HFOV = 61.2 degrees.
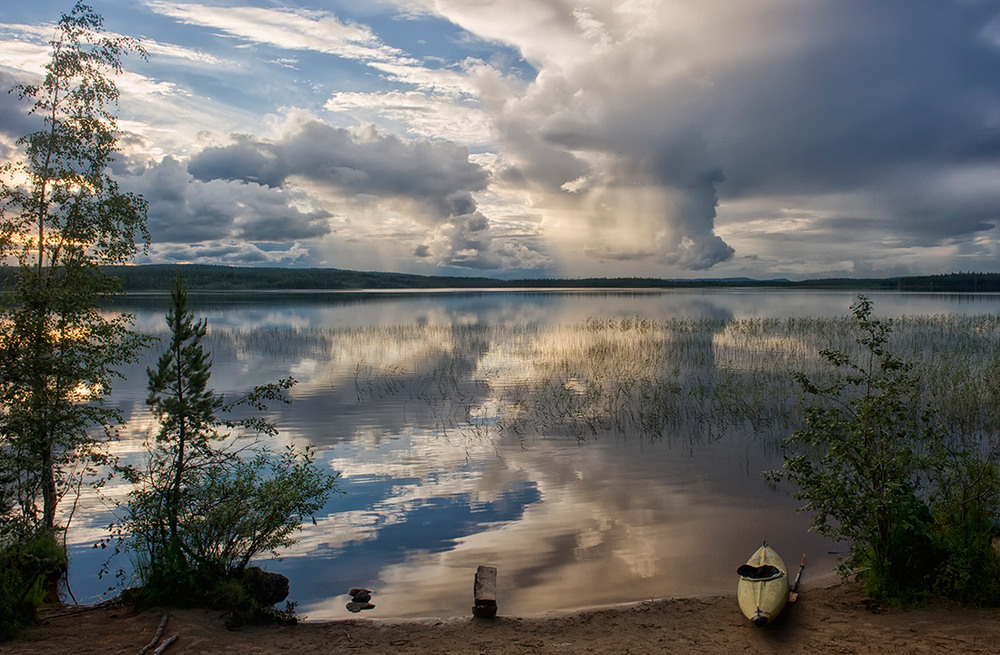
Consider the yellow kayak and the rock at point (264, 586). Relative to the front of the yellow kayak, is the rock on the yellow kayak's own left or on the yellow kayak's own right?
on the yellow kayak's own right

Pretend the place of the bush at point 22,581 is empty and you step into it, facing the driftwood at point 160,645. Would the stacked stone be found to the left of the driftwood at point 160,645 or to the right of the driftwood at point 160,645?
left

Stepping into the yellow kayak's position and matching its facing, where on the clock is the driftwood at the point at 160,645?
The driftwood is roughly at 2 o'clock from the yellow kayak.

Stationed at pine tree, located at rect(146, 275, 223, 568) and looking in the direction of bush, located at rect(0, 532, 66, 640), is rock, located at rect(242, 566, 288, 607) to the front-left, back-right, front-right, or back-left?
back-left

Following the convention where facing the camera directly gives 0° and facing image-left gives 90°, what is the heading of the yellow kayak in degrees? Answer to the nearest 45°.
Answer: approximately 0°

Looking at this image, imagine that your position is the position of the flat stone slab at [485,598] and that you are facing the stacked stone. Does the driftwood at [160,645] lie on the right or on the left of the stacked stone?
left
